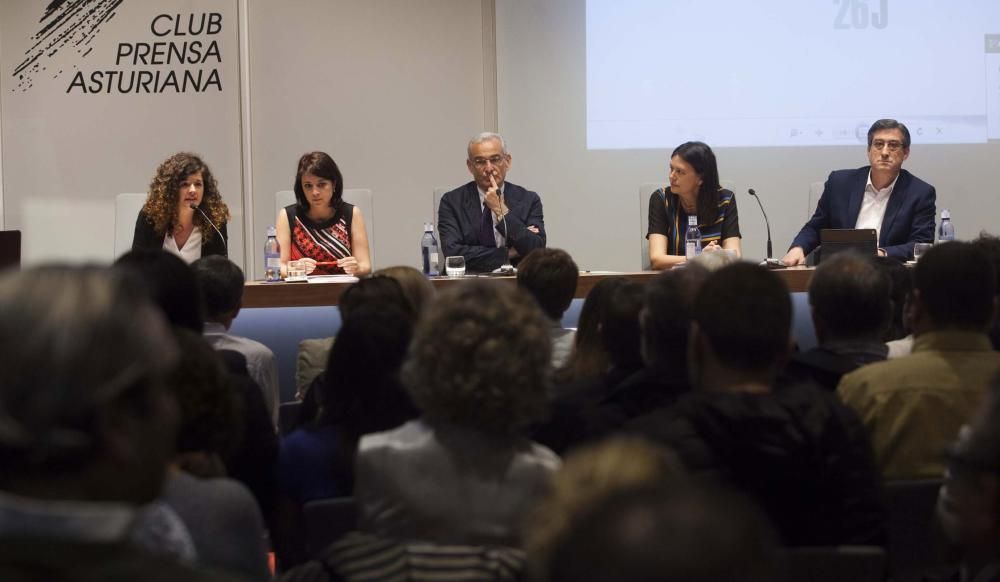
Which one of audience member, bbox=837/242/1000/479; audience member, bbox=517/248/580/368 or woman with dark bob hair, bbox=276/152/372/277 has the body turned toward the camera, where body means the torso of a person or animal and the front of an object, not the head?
the woman with dark bob hair

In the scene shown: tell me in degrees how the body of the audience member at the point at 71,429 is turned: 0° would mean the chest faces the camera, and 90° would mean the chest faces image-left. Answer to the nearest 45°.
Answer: approximately 225°

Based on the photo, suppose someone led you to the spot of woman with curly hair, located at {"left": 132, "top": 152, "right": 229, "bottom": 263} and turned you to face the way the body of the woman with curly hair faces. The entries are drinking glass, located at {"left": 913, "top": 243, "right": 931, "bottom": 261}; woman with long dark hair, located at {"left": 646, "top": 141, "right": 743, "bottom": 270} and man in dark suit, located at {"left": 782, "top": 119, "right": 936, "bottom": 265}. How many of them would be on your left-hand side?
3

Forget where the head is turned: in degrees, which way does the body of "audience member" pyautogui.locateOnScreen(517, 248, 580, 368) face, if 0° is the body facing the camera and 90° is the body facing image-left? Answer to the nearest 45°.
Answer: approximately 180°

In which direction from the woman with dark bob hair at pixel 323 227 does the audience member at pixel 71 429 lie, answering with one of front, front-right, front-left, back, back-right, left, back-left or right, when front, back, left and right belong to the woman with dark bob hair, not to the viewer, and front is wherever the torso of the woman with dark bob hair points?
front

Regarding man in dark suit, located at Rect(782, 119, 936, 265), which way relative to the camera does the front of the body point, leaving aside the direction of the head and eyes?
toward the camera

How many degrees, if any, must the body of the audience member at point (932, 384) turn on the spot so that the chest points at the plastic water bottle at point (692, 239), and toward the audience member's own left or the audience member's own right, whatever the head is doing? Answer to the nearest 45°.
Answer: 0° — they already face it

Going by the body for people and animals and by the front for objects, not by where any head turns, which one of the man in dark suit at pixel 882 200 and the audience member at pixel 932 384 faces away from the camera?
the audience member

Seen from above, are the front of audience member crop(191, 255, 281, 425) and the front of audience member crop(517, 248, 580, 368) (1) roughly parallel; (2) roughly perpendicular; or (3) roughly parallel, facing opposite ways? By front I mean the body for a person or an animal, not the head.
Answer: roughly parallel

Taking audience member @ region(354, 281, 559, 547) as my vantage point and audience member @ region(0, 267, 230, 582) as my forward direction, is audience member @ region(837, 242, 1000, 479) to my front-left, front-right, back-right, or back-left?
back-left

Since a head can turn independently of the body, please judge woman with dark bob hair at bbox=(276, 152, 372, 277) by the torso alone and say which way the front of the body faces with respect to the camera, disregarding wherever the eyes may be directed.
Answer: toward the camera

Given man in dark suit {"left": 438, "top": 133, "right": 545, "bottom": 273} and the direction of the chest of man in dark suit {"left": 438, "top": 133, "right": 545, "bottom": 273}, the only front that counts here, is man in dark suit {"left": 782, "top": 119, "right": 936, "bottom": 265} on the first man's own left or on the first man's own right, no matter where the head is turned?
on the first man's own left

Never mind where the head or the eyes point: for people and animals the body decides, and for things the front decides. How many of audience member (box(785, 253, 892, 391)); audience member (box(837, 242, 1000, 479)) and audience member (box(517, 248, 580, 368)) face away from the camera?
3

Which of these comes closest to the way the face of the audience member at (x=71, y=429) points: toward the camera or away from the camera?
away from the camera

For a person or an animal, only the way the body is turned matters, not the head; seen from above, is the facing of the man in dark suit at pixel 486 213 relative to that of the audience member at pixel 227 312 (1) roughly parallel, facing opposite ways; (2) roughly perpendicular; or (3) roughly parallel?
roughly parallel, facing opposite ways

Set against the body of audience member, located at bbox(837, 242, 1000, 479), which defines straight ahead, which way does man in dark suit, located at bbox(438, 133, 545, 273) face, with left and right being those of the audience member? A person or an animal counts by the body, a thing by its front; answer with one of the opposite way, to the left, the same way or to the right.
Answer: the opposite way

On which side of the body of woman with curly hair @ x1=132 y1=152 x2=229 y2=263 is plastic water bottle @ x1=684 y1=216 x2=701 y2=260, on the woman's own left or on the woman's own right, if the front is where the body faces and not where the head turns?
on the woman's own left

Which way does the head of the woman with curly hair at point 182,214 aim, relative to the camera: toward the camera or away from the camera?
toward the camera

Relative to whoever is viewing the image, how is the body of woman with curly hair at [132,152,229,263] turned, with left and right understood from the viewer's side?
facing the viewer

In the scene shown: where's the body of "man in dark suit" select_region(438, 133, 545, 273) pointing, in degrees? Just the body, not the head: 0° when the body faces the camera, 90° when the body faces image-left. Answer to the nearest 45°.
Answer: approximately 0°

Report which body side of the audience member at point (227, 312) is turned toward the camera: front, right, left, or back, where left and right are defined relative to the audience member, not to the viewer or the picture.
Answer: back
